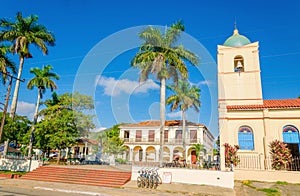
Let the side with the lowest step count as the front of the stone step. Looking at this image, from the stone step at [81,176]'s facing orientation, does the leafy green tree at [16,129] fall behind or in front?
behind

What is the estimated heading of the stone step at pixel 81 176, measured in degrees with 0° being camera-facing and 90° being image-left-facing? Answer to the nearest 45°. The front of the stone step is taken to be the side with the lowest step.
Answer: approximately 0°

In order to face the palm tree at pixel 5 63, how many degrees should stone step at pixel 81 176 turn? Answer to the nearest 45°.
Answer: approximately 135° to its right

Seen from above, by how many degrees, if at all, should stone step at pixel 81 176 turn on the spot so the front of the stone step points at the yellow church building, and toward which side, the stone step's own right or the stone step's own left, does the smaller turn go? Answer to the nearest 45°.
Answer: approximately 90° to the stone step's own left
